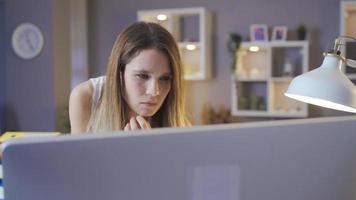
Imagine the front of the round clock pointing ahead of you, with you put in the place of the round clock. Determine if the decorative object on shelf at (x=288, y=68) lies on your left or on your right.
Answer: on your left

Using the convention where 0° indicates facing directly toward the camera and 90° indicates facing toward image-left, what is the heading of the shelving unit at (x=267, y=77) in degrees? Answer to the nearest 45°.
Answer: approximately 0°

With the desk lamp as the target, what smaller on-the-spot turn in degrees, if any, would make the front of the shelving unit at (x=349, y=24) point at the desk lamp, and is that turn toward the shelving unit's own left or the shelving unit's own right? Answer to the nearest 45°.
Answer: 0° — it already faces it

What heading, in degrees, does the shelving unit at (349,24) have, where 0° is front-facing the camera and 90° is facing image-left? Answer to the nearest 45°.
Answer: approximately 0°

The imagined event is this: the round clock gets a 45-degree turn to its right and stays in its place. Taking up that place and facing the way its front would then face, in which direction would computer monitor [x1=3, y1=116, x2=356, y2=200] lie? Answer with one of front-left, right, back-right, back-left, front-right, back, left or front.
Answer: front-left

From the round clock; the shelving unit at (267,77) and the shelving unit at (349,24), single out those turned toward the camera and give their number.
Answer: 3

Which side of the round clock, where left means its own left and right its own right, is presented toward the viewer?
front

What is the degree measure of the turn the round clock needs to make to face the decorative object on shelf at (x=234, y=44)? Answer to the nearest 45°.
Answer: approximately 45° to its left

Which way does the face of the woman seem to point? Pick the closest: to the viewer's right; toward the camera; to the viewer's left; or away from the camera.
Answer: toward the camera

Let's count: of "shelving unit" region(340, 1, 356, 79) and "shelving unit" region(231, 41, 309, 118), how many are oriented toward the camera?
2

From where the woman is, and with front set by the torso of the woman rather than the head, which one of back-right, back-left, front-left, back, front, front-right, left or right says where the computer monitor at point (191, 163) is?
front-right

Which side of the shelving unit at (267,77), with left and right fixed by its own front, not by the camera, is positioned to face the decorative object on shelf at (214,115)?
right
